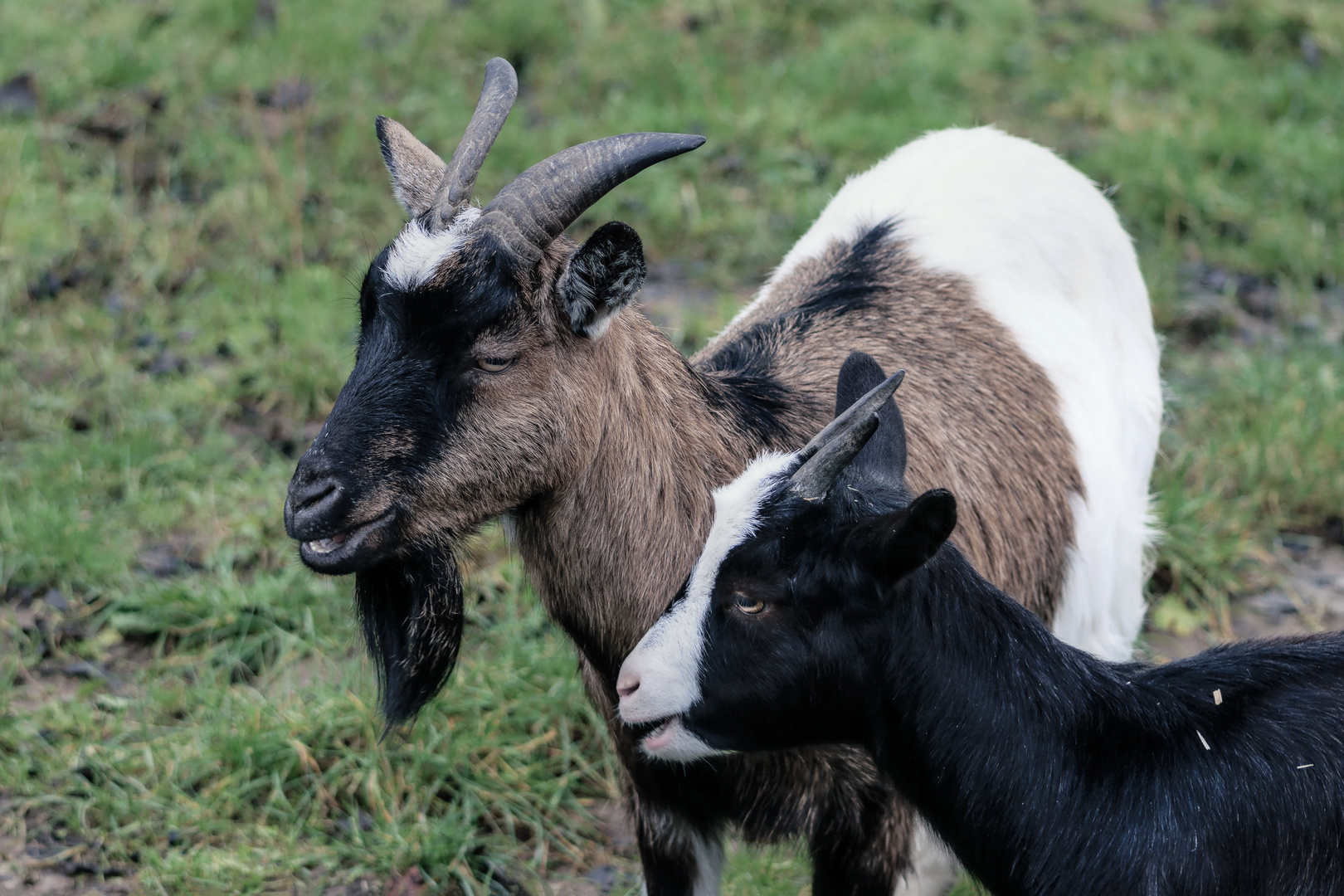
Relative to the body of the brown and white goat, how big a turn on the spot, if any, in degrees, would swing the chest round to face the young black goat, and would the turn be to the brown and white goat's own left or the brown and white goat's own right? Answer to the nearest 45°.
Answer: approximately 90° to the brown and white goat's own left

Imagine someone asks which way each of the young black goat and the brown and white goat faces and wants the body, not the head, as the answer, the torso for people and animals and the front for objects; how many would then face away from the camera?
0

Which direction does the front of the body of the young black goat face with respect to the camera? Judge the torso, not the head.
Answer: to the viewer's left

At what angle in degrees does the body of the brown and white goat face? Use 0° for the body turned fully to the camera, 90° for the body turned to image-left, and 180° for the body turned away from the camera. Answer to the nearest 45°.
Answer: approximately 45°

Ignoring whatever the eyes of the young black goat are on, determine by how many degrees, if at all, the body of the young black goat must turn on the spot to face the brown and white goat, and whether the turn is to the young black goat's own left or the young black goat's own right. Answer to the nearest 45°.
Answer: approximately 45° to the young black goat's own right
